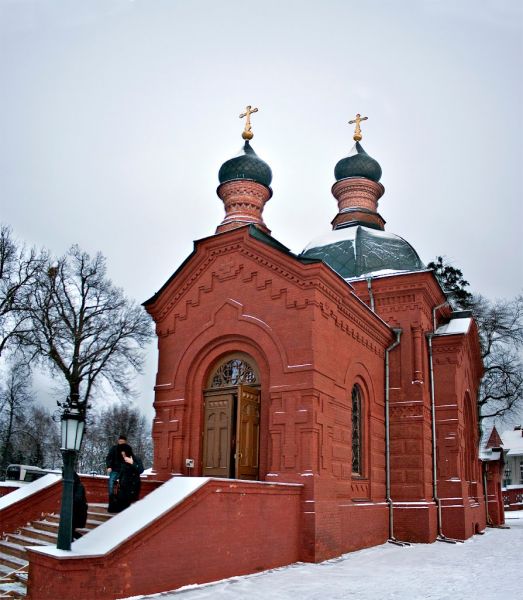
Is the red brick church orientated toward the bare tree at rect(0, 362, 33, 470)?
no

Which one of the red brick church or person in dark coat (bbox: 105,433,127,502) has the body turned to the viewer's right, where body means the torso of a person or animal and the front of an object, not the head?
the person in dark coat

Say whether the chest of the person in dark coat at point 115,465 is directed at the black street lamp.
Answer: no

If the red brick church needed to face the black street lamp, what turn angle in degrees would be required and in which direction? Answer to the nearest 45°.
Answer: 0° — it already faces it

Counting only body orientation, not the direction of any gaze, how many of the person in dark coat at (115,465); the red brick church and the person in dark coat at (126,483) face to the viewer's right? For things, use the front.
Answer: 0

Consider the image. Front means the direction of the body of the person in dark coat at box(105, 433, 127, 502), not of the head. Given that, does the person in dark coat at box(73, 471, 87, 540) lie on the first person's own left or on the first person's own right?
on the first person's own right

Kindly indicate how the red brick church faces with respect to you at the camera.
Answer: facing the viewer and to the left of the viewer

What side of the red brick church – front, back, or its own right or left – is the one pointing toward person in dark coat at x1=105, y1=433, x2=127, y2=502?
front
